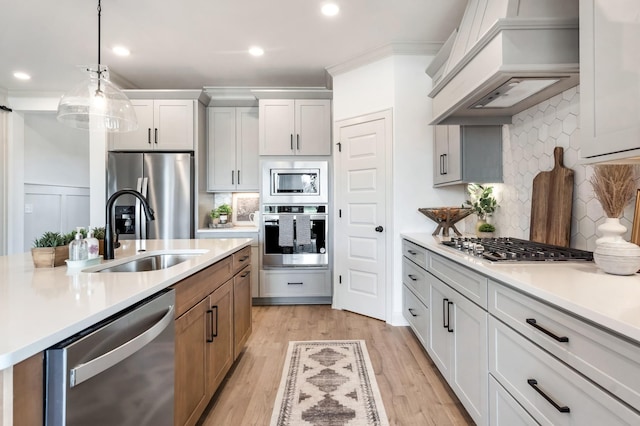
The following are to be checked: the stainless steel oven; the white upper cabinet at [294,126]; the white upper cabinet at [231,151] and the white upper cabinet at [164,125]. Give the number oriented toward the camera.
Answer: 4

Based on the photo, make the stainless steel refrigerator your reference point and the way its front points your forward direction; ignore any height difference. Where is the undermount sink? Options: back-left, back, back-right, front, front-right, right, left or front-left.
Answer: front

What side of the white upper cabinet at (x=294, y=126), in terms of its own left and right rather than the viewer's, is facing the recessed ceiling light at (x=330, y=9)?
front

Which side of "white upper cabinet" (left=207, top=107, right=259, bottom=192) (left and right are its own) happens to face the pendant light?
front

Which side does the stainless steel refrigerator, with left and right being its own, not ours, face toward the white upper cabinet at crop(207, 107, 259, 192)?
left

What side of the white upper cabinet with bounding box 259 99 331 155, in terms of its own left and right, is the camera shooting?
front

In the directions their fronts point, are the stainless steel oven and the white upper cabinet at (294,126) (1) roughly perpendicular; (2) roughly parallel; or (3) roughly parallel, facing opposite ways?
roughly parallel

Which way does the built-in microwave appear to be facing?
toward the camera

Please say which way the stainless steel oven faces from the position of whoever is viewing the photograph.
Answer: facing the viewer

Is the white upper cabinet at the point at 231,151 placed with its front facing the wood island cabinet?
yes

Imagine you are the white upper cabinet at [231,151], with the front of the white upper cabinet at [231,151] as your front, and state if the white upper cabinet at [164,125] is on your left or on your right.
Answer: on your right

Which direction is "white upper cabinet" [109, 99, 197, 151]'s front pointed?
toward the camera

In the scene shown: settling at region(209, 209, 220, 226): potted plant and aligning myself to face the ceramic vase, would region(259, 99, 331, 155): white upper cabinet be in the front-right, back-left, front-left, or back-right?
front-left

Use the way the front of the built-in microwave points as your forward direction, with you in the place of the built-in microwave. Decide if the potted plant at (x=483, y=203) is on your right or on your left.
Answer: on your left

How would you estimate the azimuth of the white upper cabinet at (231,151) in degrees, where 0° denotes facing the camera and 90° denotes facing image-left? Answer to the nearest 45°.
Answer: approximately 0°

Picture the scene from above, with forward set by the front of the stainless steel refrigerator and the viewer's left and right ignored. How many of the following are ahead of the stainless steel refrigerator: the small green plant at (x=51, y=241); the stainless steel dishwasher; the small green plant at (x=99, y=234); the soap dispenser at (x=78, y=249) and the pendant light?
5
